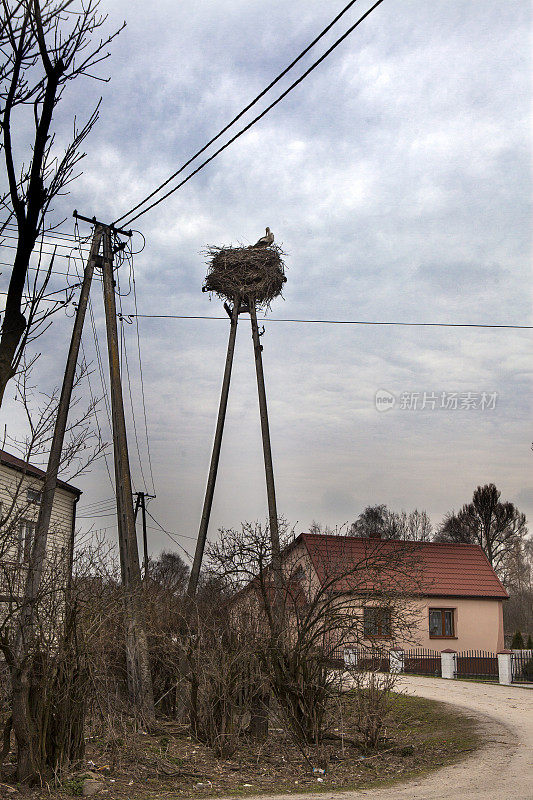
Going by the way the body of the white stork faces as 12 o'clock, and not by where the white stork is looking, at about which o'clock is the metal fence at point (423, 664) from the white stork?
The metal fence is roughly at 10 o'clock from the white stork.

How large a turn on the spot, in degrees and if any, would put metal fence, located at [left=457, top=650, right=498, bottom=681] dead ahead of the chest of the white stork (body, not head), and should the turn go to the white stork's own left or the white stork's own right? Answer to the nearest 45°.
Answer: approximately 45° to the white stork's own left

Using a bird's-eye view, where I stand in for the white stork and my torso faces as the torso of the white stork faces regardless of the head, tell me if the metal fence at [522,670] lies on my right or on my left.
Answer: on my left

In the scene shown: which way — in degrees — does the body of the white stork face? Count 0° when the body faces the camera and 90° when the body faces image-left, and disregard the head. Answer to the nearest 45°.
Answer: approximately 270°
